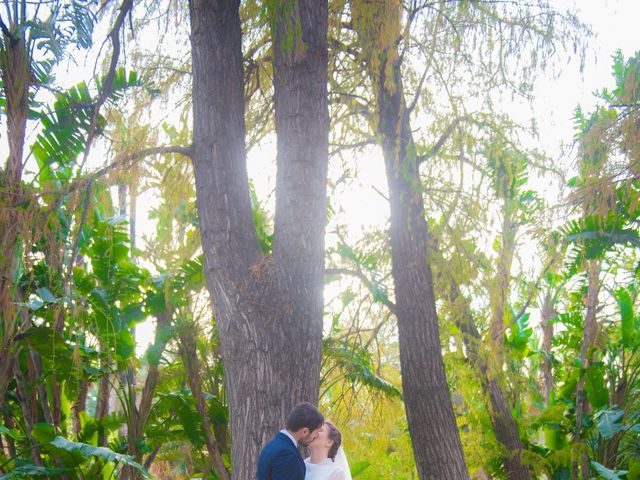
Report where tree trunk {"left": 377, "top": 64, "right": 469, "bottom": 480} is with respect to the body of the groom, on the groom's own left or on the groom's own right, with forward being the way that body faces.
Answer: on the groom's own left

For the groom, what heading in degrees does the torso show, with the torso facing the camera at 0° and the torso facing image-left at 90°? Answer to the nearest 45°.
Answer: approximately 270°

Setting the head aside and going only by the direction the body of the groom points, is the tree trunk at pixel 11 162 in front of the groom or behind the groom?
behind
